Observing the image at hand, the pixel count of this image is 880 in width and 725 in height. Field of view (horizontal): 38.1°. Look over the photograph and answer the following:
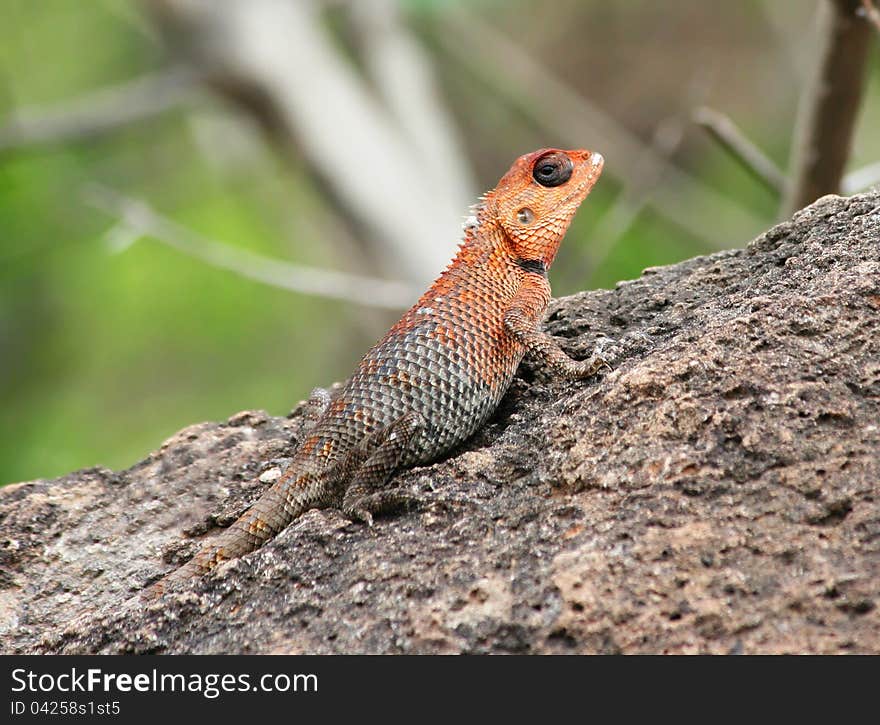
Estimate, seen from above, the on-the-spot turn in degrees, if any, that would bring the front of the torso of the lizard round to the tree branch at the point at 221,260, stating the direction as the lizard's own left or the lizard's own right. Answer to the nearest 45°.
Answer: approximately 90° to the lizard's own left

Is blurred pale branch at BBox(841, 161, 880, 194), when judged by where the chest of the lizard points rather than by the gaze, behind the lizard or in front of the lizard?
in front

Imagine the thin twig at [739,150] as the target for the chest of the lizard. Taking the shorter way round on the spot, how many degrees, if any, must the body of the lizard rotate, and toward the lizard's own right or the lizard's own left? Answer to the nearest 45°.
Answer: approximately 45° to the lizard's own left

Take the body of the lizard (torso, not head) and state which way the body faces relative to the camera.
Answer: to the viewer's right

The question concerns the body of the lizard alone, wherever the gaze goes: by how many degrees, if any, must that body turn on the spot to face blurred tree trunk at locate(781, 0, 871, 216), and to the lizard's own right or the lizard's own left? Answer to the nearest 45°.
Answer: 0° — it already faces it

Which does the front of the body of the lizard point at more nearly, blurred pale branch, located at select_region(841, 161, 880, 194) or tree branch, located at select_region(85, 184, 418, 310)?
the blurred pale branch
